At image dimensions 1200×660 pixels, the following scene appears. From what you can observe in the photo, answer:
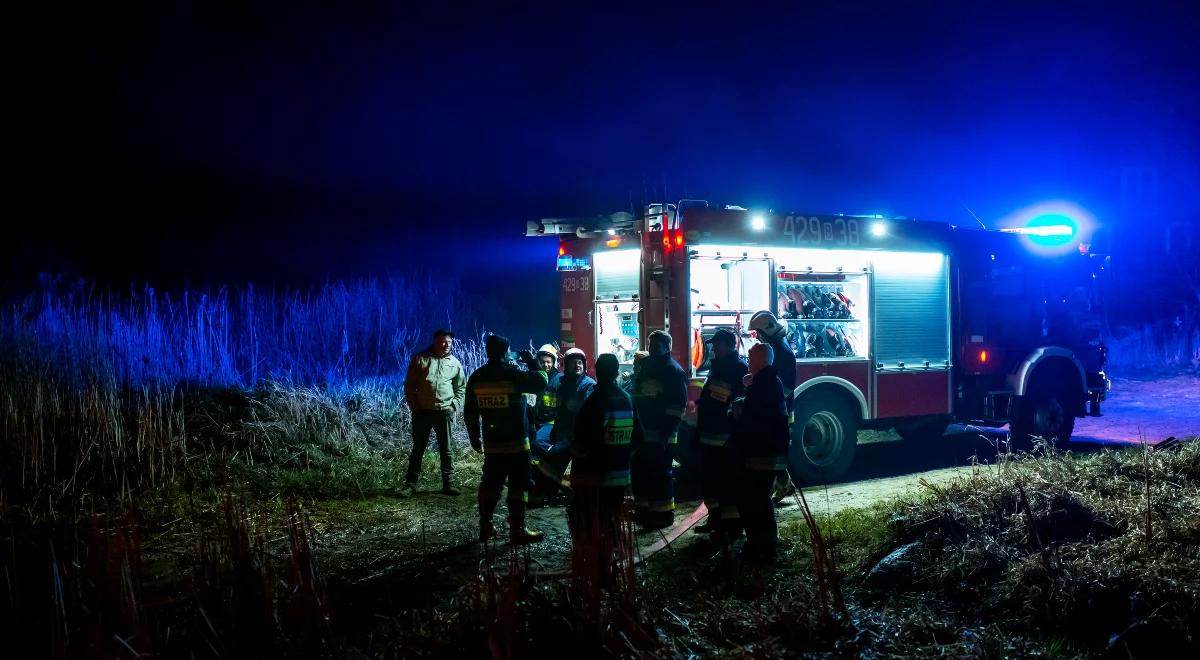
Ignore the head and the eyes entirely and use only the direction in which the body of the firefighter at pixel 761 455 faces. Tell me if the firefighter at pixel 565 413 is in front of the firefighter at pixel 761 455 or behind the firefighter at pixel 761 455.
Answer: in front

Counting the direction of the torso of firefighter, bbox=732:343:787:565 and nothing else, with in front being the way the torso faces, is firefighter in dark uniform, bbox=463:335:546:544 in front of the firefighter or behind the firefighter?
in front

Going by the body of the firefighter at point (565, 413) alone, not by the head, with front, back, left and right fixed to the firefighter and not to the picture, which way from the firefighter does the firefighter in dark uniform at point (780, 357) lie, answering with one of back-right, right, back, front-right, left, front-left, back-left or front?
left

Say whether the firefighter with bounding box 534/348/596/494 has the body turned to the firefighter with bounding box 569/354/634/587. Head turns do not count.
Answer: yes

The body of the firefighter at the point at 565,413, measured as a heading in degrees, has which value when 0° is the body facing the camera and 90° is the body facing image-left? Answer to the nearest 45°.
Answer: approximately 0°

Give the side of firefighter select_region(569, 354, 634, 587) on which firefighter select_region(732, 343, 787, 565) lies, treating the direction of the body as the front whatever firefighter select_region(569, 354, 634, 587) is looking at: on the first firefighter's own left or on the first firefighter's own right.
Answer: on the first firefighter's own right

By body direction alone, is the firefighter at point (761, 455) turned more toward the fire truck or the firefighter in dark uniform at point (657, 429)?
the firefighter in dark uniform

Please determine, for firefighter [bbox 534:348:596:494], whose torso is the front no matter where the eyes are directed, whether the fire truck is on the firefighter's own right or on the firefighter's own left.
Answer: on the firefighter's own left

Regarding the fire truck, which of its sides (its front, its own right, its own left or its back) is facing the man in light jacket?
back

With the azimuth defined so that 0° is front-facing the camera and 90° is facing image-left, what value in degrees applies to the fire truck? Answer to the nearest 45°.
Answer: approximately 225°

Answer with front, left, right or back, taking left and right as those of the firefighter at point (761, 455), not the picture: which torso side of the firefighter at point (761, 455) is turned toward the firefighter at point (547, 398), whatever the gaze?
front

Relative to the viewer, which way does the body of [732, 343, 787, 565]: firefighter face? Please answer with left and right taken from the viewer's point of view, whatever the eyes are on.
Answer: facing away from the viewer and to the left of the viewer

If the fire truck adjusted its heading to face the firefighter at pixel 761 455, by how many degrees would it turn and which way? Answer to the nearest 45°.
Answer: approximately 135° to its right
